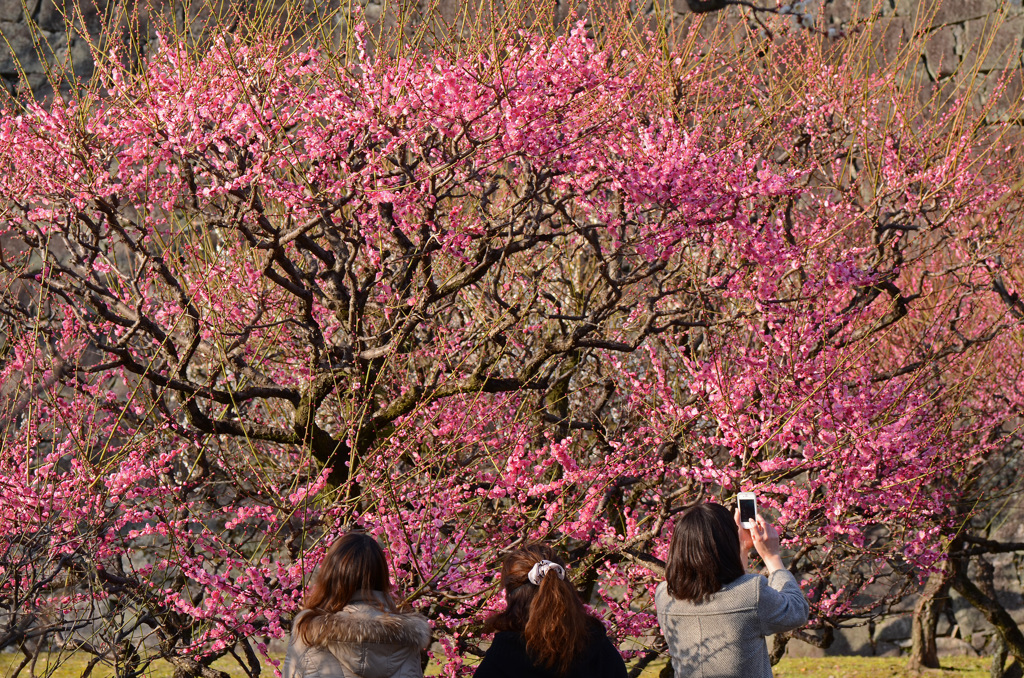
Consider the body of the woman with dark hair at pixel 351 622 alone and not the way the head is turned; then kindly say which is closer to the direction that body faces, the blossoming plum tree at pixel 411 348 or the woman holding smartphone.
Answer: the blossoming plum tree

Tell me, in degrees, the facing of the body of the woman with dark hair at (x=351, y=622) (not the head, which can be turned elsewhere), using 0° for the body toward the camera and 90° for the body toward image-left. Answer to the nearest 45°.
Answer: approximately 180°

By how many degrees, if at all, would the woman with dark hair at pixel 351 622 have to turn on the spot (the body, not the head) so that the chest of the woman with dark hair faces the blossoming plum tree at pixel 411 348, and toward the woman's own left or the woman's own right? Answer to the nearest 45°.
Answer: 0° — they already face it

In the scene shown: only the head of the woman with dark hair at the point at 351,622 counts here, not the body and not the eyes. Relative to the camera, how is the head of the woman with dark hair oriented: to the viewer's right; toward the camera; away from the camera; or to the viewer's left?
away from the camera

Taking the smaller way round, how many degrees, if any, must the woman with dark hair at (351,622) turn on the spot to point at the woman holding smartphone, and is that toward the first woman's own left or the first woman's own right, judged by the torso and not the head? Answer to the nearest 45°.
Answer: approximately 90° to the first woman's own right

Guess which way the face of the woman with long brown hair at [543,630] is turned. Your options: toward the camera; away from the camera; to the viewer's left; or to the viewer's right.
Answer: away from the camera
